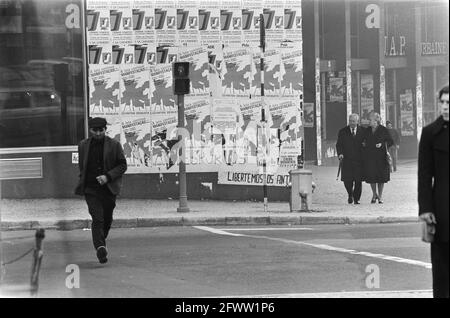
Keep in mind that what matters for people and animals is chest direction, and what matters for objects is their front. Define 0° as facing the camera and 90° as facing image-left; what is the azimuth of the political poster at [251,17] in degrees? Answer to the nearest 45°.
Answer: approximately 0°

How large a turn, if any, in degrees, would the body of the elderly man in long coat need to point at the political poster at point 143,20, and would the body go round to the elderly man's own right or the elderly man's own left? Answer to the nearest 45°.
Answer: approximately 90° to the elderly man's own right

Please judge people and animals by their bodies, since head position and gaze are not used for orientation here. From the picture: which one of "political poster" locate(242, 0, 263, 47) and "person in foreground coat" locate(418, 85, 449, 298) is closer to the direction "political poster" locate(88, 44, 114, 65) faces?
the person in foreground coat

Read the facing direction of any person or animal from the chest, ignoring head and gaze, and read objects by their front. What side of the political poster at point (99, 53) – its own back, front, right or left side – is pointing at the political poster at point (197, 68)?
left

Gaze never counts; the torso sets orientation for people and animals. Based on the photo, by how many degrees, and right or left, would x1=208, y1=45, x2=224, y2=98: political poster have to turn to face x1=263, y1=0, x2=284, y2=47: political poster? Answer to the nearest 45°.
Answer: approximately 90° to its left
